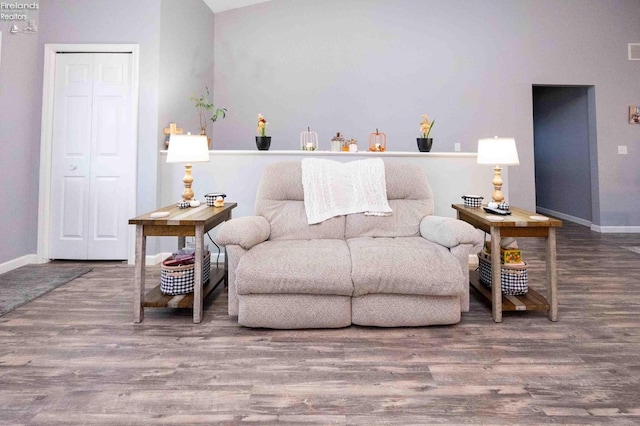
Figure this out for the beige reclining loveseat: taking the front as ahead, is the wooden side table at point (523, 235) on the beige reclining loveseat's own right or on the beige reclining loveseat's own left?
on the beige reclining loveseat's own left

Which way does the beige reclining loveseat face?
toward the camera

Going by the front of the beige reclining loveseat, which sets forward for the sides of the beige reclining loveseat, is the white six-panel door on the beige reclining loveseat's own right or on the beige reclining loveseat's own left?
on the beige reclining loveseat's own right

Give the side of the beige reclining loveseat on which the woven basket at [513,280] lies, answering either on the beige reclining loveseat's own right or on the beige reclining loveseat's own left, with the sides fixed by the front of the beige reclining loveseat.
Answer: on the beige reclining loveseat's own left

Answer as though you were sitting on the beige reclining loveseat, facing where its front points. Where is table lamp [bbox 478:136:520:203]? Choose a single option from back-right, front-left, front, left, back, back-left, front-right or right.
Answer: back-left
